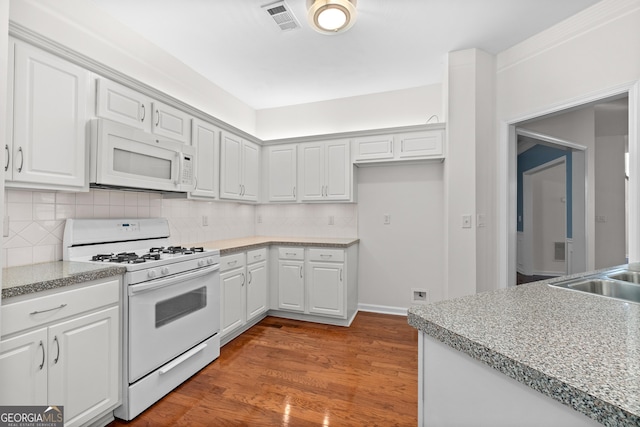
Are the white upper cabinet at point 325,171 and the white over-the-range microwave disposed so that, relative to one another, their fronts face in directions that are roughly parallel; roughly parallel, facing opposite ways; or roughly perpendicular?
roughly perpendicular

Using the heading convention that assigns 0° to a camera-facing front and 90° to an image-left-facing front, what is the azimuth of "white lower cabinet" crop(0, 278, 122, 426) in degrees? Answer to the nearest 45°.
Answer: approximately 315°

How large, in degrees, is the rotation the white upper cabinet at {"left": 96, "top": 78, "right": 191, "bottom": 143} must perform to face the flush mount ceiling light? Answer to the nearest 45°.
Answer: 0° — it already faces it

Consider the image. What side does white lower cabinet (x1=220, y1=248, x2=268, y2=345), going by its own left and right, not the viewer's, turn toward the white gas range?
right

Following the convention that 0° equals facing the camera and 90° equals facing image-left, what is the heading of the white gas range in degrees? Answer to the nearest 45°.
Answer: approximately 315°

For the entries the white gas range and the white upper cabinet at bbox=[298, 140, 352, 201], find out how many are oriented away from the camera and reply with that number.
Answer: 0

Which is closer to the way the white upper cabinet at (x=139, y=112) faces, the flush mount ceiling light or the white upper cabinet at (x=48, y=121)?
the flush mount ceiling light

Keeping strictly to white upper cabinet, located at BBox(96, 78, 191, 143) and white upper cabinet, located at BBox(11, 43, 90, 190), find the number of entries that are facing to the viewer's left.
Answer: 0
